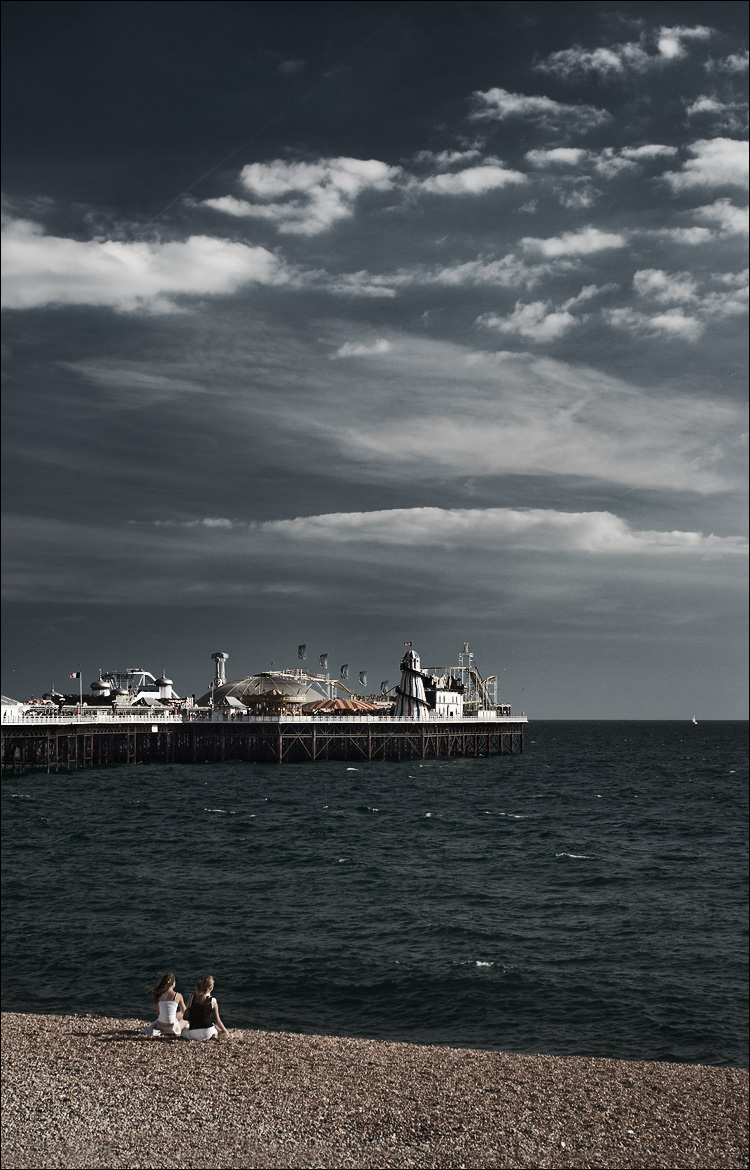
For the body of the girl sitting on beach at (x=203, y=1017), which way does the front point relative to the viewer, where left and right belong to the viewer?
facing away from the viewer
